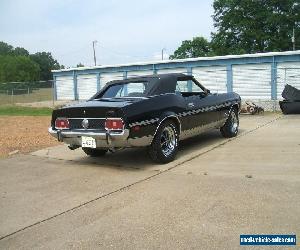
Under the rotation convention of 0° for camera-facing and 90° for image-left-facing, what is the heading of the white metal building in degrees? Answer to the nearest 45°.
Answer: approximately 45°

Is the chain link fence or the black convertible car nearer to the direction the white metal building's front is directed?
the black convertible car

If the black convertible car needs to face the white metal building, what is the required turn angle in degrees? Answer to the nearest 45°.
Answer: approximately 45° to its left

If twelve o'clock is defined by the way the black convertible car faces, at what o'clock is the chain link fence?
The chain link fence is roughly at 10 o'clock from the black convertible car.

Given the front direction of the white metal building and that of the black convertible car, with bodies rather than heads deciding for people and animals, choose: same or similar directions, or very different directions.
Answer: very different directions

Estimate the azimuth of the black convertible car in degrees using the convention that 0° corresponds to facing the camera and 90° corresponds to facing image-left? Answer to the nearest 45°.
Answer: approximately 225°

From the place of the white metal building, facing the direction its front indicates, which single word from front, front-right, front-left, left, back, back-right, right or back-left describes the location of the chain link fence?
right

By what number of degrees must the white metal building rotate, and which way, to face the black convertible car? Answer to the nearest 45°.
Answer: approximately 45° to its left
